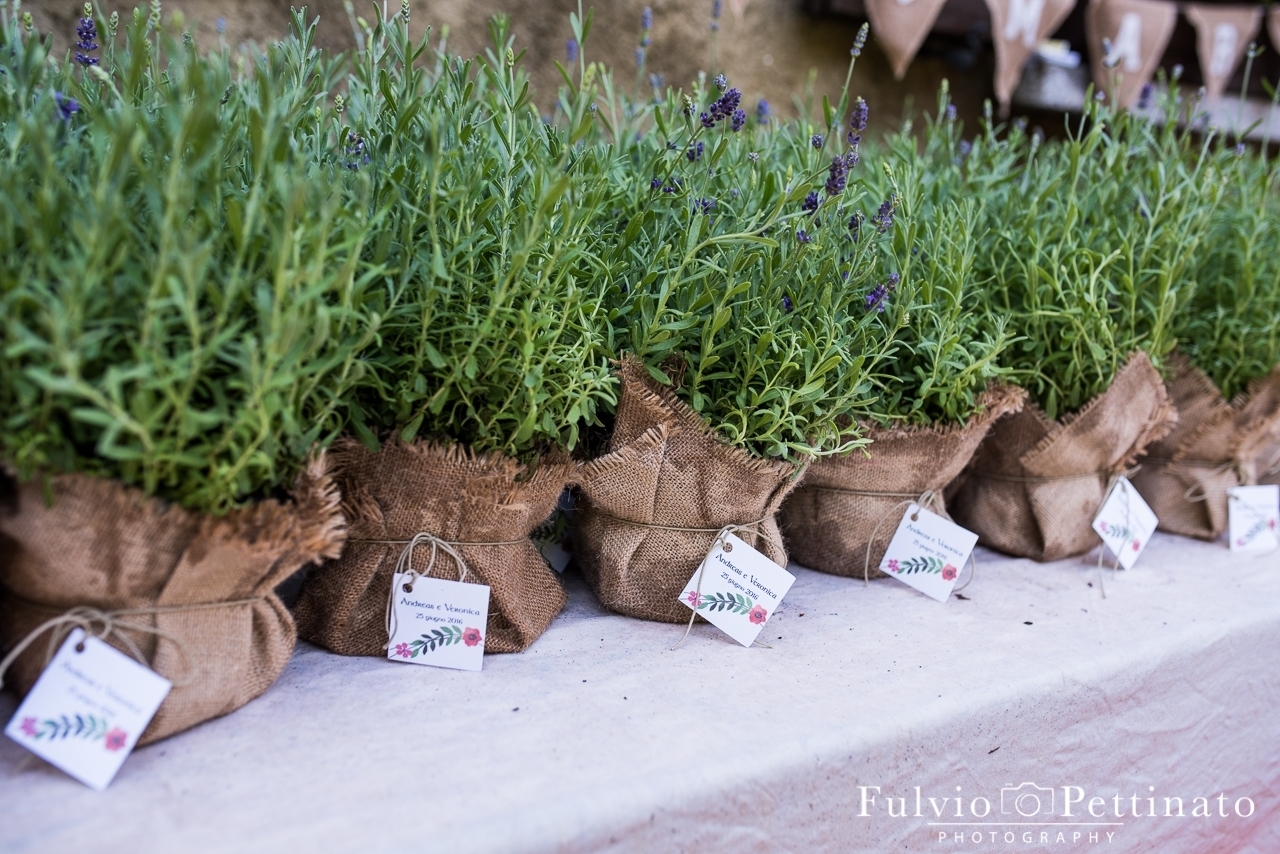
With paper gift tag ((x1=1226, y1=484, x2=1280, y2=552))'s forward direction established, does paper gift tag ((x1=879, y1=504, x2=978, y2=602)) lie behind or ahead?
ahead

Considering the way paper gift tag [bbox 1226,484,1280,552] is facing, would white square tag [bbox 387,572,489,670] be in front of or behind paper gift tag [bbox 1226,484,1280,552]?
in front

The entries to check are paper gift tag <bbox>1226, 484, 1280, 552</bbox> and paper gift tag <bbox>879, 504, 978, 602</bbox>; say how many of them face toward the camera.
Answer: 2

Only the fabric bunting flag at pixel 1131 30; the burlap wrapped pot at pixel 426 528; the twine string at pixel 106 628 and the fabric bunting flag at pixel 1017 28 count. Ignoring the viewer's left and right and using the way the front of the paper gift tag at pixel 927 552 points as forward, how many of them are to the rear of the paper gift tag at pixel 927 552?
2

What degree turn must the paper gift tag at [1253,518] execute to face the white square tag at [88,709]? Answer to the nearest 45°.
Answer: approximately 45° to its right

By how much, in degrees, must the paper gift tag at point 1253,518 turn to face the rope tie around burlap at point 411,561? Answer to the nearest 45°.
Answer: approximately 45° to its right

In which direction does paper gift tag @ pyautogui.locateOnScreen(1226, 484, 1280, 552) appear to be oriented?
toward the camera

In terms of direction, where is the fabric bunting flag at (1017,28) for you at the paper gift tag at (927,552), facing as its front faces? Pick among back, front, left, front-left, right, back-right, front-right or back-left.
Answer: back

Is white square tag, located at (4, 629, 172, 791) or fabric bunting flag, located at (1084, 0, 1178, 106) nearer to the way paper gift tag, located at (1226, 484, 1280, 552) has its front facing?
the white square tag

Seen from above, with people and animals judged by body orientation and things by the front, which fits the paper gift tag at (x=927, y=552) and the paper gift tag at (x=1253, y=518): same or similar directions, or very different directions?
same or similar directions

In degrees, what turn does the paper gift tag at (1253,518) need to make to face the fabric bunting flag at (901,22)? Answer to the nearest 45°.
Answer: approximately 135° to its right

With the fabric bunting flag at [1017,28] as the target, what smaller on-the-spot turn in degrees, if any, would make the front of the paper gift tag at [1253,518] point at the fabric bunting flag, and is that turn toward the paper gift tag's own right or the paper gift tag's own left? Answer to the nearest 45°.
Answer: approximately 135° to the paper gift tag's own right

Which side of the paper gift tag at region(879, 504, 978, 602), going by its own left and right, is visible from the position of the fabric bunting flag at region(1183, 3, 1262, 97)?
back
